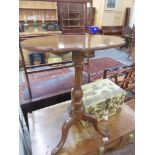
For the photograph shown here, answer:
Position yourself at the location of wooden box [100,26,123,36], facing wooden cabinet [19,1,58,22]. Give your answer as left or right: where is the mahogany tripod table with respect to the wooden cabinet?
left

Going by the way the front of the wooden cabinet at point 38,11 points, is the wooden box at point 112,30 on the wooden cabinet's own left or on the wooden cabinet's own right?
on the wooden cabinet's own left

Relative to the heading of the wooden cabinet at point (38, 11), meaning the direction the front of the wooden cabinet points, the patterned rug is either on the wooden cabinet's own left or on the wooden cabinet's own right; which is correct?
on the wooden cabinet's own left

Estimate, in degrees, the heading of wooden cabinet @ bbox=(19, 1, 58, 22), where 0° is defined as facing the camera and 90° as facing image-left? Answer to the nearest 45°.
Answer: approximately 0°

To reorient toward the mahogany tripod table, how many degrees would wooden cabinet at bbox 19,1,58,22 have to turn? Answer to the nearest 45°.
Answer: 0° — it already faces it
